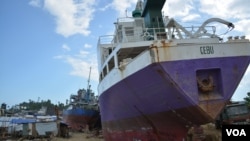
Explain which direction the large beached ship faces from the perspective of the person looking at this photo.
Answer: facing away from the viewer and to the left of the viewer

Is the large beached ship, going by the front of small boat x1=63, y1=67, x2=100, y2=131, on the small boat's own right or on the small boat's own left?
on the small boat's own left

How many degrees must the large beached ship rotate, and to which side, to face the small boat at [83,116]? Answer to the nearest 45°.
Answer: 0° — it already faces it

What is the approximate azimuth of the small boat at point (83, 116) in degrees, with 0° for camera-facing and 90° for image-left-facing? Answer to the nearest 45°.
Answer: approximately 45°
